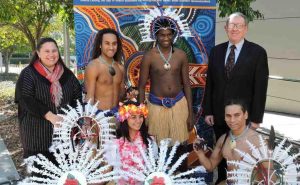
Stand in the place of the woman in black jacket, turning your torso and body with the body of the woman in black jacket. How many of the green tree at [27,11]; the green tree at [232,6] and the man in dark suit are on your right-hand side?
0

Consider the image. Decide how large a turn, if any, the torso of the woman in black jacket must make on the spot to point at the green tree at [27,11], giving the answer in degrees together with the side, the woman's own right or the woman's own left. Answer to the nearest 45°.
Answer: approximately 135° to the woman's own left

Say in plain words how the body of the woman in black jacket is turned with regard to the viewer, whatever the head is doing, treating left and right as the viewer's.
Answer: facing the viewer and to the right of the viewer

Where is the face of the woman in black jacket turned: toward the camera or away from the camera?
toward the camera

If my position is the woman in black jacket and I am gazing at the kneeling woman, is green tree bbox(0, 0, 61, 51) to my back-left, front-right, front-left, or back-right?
back-left

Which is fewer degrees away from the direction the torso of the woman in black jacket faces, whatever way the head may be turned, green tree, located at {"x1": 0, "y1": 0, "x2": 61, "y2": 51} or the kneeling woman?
the kneeling woman

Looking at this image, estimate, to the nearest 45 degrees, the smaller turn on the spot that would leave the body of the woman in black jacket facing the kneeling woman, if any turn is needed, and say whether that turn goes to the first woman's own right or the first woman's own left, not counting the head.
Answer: approximately 45° to the first woman's own left

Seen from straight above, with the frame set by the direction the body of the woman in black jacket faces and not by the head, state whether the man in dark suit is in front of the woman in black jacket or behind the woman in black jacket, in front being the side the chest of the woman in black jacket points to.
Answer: in front

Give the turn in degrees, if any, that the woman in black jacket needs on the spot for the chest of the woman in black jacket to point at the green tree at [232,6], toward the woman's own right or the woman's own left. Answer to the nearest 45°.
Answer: approximately 90° to the woman's own left

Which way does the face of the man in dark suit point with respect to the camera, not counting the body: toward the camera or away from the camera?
toward the camera
